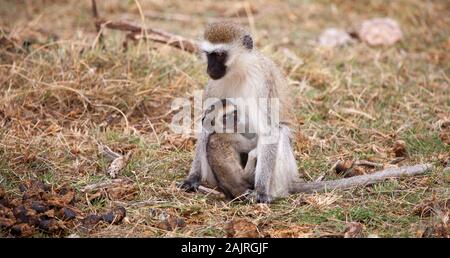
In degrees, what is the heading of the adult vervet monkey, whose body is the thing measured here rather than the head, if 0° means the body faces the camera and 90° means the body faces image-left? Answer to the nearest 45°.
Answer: approximately 45°

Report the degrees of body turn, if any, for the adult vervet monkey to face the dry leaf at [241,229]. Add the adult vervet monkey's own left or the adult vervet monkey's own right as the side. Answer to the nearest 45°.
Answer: approximately 45° to the adult vervet monkey's own left

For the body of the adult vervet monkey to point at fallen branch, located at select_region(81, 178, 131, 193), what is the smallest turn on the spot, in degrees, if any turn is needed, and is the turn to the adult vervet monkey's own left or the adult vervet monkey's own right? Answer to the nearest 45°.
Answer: approximately 45° to the adult vervet monkey's own right

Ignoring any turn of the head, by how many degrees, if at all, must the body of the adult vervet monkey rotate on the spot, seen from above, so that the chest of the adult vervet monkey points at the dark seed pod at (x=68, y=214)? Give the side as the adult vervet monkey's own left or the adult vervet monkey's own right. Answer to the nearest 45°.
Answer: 0° — it already faces it

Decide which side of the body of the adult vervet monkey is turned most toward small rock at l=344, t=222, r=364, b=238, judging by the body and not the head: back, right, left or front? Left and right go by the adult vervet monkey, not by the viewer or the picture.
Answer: left

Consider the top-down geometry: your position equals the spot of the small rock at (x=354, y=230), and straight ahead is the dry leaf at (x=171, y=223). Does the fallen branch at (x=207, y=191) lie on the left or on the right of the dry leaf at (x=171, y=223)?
right

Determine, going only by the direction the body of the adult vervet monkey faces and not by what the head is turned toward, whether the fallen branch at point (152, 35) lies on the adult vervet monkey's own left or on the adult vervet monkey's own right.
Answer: on the adult vervet monkey's own right

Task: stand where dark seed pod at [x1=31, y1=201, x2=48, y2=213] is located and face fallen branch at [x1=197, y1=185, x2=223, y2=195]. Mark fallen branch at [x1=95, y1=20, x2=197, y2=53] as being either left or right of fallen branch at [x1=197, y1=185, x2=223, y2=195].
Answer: left
